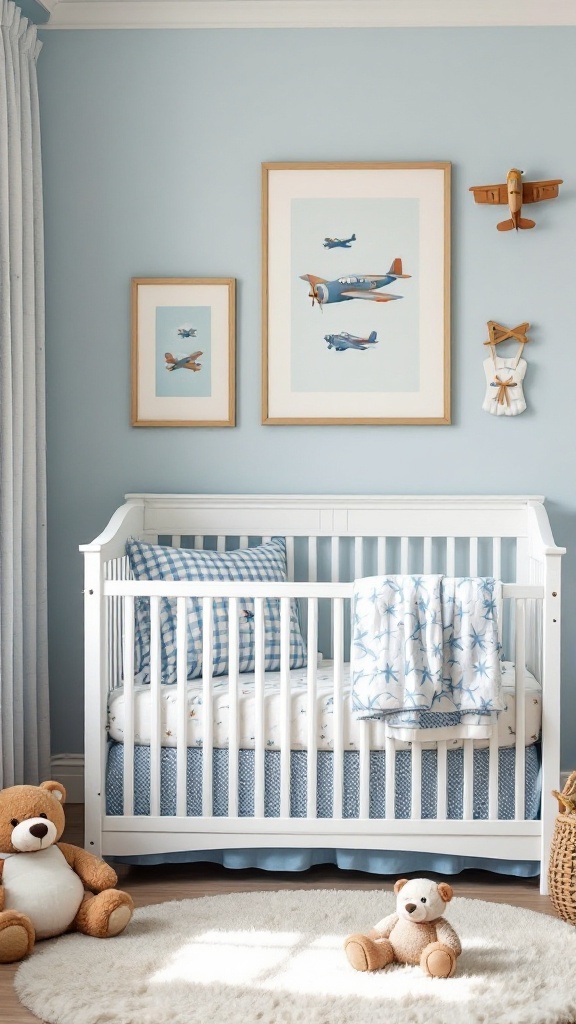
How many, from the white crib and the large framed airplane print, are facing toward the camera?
2

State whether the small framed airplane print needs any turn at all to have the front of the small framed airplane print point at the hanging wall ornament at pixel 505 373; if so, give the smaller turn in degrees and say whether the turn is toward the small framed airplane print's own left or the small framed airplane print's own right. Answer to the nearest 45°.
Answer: approximately 90° to the small framed airplane print's own left

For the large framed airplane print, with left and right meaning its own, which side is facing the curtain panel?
right

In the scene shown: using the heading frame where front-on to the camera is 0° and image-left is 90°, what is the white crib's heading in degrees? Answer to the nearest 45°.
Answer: approximately 0°

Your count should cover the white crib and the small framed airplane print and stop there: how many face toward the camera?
2
